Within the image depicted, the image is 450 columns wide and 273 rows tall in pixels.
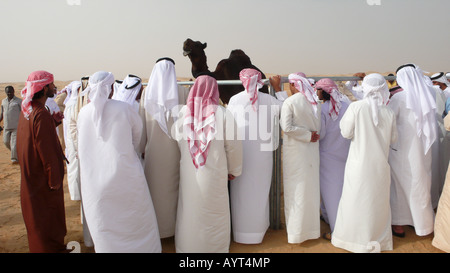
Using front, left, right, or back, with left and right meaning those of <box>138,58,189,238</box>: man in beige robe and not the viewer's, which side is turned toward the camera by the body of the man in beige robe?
back

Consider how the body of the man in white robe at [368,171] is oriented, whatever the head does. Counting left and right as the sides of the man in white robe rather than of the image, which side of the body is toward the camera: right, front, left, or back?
back

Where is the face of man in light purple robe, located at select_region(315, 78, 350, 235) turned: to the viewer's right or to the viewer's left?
to the viewer's left

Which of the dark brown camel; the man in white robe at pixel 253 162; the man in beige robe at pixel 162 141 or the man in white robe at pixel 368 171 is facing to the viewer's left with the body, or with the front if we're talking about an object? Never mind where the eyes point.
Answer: the dark brown camel

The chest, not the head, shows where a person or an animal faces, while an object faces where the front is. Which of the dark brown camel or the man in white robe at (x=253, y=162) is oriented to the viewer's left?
the dark brown camel

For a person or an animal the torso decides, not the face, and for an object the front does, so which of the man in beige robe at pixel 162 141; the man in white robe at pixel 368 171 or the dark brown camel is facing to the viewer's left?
the dark brown camel

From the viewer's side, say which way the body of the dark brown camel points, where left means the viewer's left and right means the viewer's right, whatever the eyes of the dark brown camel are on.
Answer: facing to the left of the viewer

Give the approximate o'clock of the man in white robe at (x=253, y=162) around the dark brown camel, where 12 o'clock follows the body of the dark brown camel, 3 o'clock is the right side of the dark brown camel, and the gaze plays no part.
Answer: The man in white robe is roughly at 9 o'clock from the dark brown camel.

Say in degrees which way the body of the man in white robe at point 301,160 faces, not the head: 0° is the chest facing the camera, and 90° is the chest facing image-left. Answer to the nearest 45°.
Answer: approximately 135°

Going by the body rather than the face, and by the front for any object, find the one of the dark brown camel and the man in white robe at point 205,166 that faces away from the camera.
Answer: the man in white robe

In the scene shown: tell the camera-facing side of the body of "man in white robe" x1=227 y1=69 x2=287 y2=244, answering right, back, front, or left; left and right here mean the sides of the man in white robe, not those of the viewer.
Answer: back

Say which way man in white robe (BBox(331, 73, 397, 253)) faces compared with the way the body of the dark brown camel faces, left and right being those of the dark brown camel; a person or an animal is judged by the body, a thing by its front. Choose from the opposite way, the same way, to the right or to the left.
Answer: to the right

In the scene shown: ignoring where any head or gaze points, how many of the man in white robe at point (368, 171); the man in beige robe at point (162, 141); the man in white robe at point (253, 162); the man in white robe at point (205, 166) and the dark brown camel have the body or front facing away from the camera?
4

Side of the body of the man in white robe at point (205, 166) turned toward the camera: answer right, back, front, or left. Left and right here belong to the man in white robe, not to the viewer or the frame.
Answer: back

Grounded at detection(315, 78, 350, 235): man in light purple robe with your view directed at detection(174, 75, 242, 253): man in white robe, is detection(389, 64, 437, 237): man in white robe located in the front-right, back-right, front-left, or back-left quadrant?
back-left

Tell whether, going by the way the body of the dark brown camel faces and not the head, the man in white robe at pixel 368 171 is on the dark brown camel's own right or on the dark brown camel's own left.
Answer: on the dark brown camel's own left

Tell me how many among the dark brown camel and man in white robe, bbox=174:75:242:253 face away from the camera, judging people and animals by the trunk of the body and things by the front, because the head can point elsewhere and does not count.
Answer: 1
